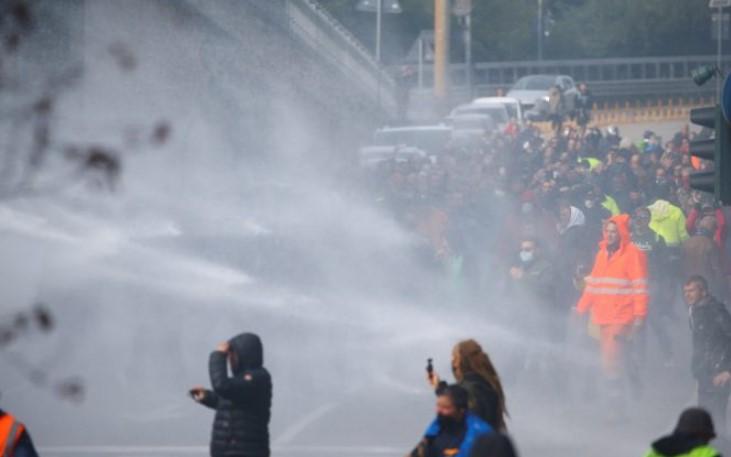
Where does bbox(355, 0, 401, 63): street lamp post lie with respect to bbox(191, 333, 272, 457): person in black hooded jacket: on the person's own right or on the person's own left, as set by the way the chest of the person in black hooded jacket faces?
on the person's own right

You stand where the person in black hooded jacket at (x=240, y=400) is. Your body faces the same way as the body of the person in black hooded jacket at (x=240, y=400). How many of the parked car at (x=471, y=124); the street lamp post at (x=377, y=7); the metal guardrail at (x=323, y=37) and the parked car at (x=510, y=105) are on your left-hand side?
0

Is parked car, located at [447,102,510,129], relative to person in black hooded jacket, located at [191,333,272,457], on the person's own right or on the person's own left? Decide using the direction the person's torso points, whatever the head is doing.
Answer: on the person's own right

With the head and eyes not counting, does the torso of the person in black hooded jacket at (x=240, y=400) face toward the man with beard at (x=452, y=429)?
no

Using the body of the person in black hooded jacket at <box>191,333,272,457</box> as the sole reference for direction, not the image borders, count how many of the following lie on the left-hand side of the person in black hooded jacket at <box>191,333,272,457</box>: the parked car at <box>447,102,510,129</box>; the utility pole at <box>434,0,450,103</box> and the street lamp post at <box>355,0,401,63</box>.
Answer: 0
